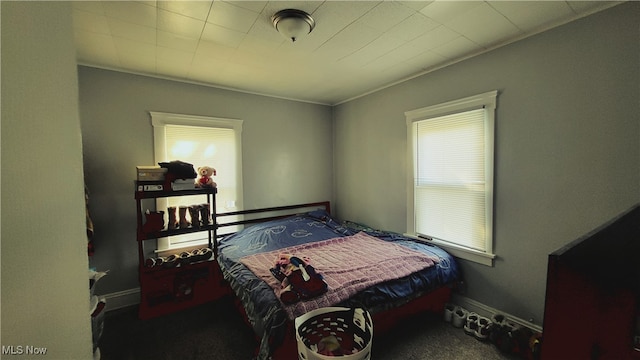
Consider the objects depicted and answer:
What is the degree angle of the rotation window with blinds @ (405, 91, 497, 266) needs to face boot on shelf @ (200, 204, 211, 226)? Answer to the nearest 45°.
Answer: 0° — it already faces it

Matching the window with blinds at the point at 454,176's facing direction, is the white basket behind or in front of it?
in front

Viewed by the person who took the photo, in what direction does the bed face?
facing the viewer and to the right of the viewer

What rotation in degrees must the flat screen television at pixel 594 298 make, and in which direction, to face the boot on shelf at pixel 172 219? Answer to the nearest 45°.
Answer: approximately 45° to its right

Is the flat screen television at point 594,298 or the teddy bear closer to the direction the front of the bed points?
the flat screen television

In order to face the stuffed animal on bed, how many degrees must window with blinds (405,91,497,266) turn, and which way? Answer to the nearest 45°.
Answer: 0° — it already faces it

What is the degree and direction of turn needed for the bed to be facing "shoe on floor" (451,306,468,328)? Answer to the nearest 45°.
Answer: approximately 45° to its left

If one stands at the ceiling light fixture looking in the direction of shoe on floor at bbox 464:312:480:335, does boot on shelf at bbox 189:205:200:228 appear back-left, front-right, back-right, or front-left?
back-left

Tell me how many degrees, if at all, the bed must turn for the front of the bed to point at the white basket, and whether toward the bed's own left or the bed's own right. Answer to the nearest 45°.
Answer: approximately 45° to the bed's own right

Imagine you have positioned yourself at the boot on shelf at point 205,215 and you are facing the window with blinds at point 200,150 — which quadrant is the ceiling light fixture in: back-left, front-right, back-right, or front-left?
back-right

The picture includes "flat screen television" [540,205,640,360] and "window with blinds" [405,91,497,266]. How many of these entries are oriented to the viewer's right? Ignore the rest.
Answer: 0

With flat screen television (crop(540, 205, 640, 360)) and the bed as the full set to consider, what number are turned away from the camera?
0
